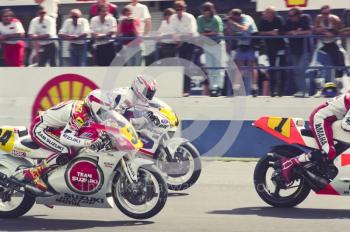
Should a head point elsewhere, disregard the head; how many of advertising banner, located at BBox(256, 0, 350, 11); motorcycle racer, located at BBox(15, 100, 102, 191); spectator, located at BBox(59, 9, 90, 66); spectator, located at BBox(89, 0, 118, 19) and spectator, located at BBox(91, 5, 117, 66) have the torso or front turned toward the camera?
4

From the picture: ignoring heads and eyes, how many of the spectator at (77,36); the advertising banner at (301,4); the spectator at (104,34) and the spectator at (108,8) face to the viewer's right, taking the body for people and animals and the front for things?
0

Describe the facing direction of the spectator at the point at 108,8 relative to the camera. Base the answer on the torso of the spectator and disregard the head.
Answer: toward the camera

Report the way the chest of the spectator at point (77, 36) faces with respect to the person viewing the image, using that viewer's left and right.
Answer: facing the viewer

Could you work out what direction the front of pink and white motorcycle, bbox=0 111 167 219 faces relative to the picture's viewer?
facing to the right of the viewer

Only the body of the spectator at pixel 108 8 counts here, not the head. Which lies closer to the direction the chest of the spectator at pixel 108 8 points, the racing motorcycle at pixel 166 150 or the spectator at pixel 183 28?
the racing motorcycle

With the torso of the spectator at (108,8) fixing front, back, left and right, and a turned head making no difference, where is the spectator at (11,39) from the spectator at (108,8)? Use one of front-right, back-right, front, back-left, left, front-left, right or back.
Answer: right

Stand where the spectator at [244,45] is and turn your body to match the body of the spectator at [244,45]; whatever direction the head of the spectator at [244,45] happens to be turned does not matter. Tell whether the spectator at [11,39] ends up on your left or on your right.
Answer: on your right

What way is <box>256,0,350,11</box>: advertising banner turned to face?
toward the camera

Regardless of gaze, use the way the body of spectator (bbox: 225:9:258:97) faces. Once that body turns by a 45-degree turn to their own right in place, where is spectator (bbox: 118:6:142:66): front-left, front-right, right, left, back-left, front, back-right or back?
front

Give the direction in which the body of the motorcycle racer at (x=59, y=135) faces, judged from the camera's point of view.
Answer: to the viewer's right

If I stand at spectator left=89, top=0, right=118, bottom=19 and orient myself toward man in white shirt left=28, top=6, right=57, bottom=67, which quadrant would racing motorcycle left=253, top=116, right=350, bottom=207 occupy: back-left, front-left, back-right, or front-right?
back-left

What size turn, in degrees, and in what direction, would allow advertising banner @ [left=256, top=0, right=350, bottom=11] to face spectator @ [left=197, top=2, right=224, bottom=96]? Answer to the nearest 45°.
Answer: approximately 45° to its right
